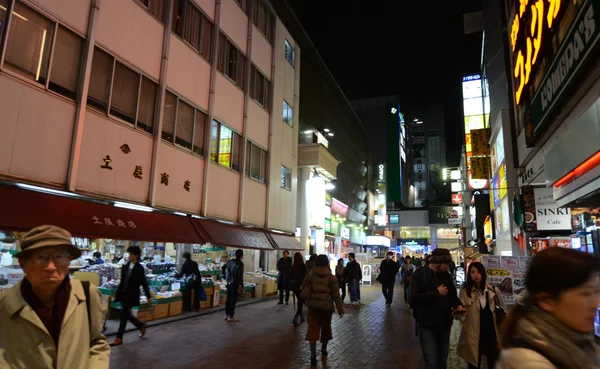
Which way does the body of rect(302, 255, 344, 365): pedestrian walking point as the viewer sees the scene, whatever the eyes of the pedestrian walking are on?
away from the camera

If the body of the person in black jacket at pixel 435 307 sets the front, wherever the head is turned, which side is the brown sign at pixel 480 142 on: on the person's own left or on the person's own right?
on the person's own left

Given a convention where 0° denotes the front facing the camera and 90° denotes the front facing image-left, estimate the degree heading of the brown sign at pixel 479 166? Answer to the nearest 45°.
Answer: approximately 0°
